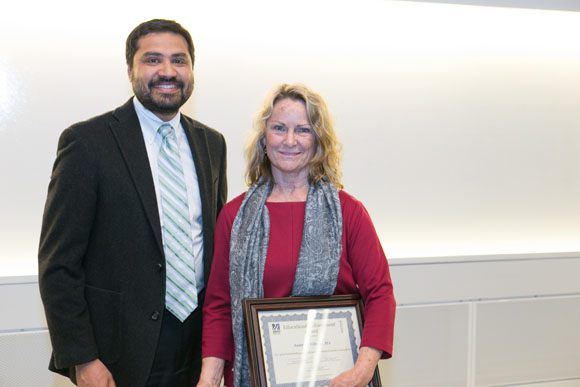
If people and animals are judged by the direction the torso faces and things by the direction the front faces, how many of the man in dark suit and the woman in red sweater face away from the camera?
0

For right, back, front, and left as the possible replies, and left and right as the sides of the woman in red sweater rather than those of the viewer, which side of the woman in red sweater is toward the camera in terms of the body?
front

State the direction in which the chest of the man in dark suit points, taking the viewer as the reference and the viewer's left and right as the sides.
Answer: facing the viewer and to the right of the viewer

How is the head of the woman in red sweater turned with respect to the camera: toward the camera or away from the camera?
toward the camera

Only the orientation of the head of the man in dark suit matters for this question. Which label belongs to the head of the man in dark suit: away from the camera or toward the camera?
toward the camera
